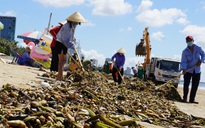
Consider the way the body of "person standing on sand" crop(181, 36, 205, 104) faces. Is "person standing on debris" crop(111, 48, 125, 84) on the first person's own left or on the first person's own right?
on the first person's own right

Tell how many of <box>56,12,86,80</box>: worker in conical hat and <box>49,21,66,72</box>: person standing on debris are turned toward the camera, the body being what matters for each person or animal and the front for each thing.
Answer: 0
